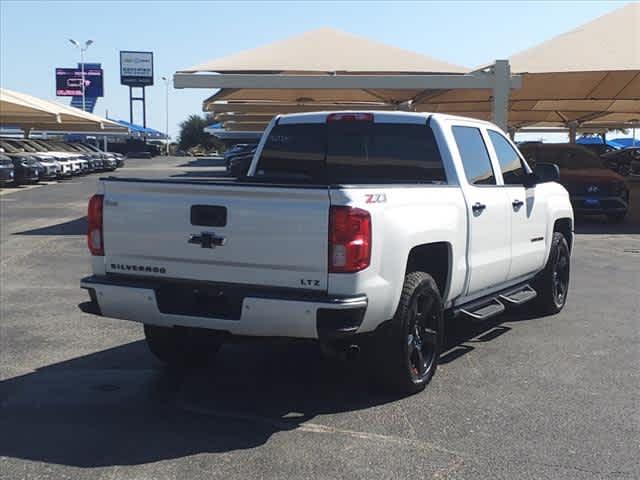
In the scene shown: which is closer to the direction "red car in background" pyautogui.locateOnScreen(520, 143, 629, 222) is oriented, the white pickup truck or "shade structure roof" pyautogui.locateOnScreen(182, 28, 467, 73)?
the white pickup truck

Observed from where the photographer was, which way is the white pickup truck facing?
facing away from the viewer and to the right of the viewer

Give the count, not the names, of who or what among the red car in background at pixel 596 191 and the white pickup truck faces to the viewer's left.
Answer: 0

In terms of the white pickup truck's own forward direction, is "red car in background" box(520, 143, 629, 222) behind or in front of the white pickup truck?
in front

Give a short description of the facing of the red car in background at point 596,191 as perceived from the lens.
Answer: facing the viewer and to the right of the viewer

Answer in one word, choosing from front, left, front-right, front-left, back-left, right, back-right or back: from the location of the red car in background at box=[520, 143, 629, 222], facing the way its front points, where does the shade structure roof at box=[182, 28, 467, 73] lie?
back-right

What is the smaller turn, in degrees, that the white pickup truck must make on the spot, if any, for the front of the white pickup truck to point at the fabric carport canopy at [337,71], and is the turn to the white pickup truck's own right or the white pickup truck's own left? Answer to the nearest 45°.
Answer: approximately 45° to the white pickup truck's own left

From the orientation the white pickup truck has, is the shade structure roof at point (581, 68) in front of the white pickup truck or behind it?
in front

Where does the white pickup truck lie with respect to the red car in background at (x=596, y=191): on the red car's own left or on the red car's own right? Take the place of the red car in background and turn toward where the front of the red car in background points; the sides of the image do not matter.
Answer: on the red car's own right
